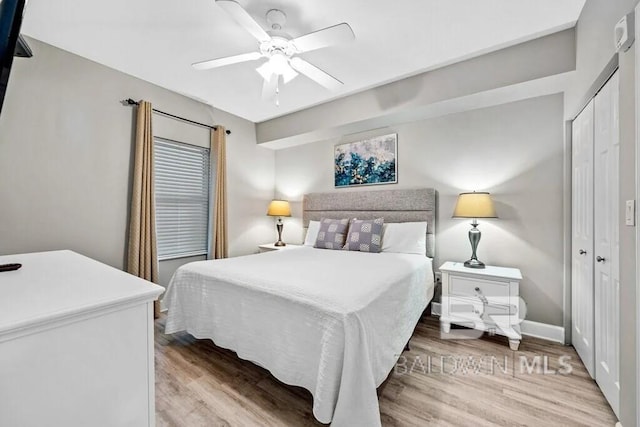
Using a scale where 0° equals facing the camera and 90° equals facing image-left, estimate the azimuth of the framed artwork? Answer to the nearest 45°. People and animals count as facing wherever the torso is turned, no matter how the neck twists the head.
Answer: approximately 45°

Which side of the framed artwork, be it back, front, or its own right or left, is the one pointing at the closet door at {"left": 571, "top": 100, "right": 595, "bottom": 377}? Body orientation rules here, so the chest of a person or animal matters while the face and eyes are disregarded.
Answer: left

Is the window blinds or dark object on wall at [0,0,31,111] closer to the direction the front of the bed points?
the dark object on wall

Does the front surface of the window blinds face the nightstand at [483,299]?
yes

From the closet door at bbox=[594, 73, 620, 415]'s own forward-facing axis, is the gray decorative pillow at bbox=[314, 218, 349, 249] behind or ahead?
ahead

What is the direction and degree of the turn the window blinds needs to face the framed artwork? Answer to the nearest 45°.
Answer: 0° — it already faces it

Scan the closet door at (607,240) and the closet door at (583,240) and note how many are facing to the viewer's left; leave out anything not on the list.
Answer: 2

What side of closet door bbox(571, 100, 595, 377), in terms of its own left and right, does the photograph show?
left

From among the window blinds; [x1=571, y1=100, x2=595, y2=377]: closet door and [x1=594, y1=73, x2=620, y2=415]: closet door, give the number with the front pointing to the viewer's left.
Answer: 2

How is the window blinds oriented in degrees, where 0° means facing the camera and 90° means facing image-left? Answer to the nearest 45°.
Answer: approximately 315°

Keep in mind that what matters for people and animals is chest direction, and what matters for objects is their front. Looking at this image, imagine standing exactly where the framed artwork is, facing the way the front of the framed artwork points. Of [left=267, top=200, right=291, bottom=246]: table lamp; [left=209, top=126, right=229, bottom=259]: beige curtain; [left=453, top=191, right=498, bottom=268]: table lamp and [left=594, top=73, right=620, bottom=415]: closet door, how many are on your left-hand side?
2

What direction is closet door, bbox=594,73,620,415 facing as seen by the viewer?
to the viewer's left

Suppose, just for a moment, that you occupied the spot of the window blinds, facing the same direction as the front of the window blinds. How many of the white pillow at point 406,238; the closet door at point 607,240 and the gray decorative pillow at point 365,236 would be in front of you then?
3

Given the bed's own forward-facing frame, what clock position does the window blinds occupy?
The window blinds is roughly at 3 o'clock from the bed.
